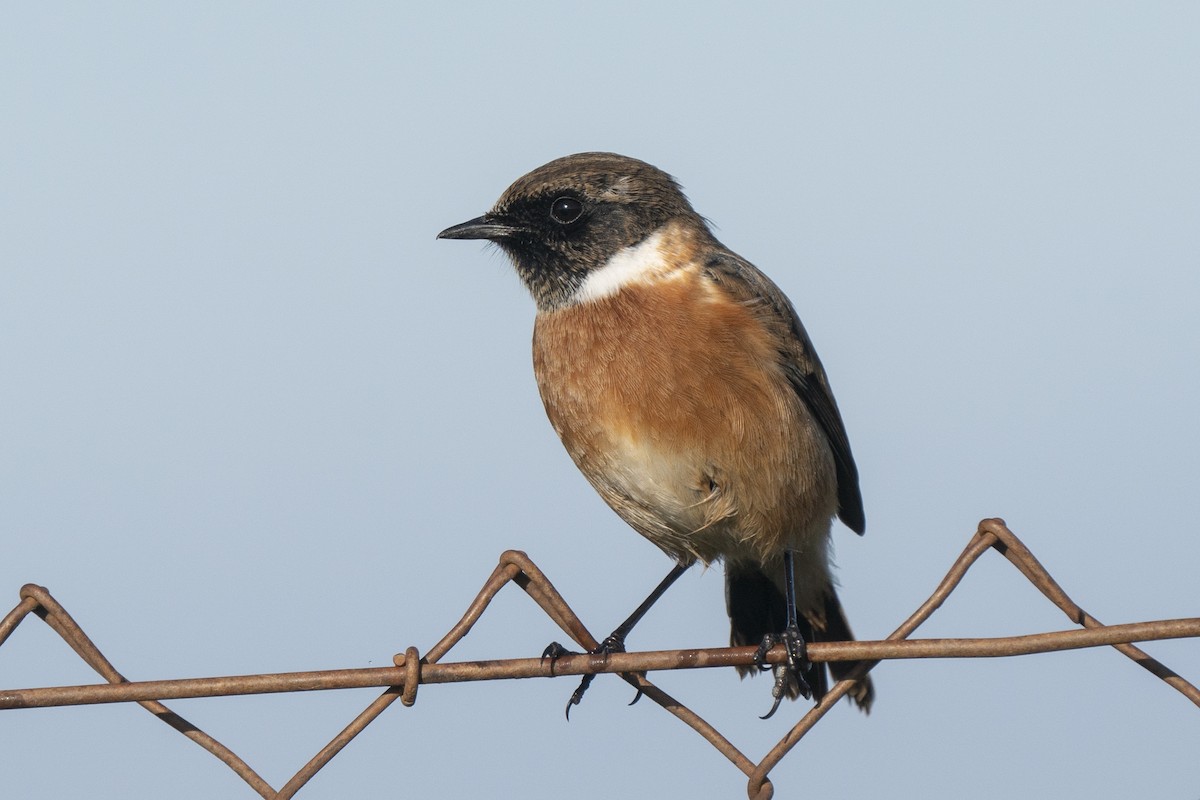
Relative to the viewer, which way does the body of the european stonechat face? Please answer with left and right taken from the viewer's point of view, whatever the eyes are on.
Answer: facing the viewer and to the left of the viewer
